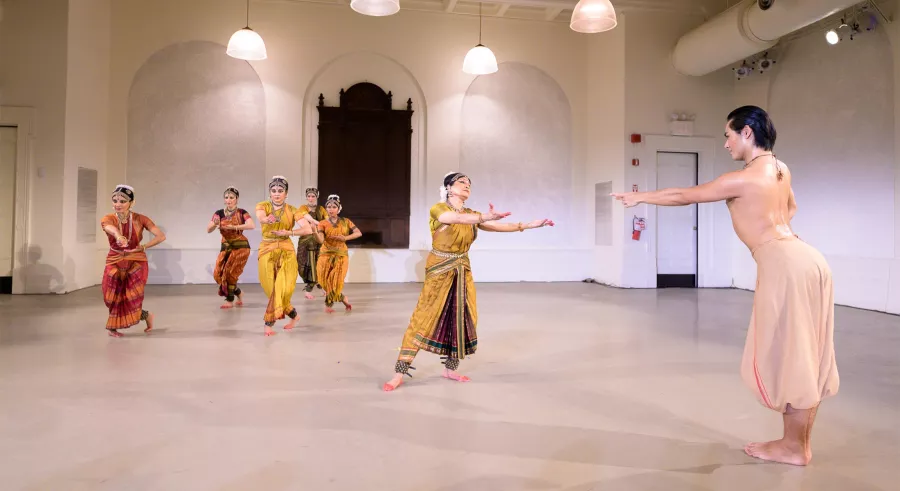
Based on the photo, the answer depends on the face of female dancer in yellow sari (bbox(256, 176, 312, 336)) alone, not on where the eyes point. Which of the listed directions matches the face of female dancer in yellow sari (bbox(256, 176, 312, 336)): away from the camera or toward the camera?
toward the camera

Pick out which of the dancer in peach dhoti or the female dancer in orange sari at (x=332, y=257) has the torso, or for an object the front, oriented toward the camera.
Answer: the female dancer in orange sari

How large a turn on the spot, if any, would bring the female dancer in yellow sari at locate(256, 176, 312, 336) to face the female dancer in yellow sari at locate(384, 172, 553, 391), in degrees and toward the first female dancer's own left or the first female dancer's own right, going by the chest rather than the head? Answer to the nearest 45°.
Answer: approximately 45° to the first female dancer's own left

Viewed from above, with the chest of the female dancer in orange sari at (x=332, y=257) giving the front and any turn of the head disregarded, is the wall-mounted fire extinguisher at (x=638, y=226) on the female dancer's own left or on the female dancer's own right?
on the female dancer's own left

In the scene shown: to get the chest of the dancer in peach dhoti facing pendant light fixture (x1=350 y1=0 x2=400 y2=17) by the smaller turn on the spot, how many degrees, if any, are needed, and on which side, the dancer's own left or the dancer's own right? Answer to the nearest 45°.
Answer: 0° — they already face it

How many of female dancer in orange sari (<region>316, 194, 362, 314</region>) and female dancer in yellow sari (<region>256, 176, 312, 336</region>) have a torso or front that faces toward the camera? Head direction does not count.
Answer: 2

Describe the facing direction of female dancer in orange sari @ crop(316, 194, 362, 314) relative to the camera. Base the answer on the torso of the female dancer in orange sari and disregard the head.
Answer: toward the camera

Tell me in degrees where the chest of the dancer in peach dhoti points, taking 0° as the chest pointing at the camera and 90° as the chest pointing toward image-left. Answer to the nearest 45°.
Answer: approximately 135°

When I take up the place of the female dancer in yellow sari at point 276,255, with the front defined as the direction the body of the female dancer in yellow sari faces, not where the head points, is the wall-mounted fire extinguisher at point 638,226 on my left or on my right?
on my left

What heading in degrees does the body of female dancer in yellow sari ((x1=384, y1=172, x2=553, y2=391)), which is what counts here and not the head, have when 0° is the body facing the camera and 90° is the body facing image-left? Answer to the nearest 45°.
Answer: approximately 315°

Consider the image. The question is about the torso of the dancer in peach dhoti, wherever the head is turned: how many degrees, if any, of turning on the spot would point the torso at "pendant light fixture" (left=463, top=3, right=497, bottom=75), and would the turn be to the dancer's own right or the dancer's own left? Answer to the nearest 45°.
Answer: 0° — they already face it

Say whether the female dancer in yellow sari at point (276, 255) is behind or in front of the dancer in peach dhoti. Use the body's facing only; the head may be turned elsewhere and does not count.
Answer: in front

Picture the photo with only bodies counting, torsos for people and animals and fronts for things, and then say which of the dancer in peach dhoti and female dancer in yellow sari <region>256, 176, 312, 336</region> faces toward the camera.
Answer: the female dancer in yellow sari

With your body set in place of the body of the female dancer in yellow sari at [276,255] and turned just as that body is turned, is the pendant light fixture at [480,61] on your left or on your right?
on your left

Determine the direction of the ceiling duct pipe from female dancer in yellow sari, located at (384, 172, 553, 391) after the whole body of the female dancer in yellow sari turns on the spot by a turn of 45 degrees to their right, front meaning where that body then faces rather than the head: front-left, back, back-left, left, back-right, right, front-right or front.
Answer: back-left
